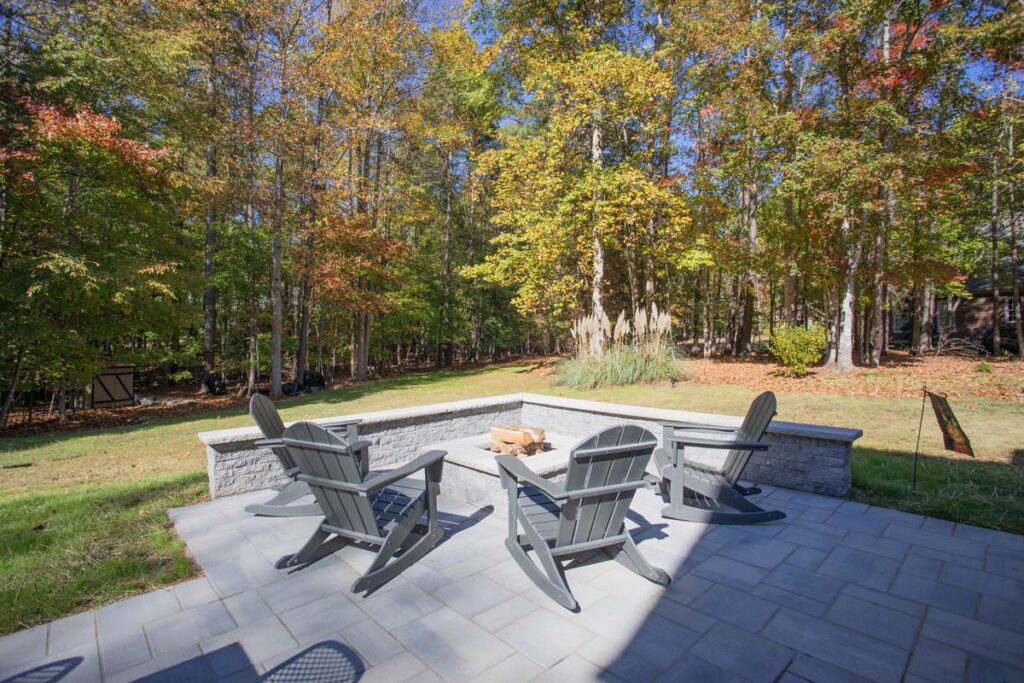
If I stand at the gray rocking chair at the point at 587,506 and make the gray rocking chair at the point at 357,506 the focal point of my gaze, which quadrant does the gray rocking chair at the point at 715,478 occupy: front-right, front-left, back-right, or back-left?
back-right

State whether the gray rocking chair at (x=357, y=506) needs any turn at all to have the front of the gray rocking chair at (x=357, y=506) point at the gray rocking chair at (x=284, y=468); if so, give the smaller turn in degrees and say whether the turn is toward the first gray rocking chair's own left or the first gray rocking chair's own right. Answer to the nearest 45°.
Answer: approximately 90° to the first gray rocking chair's own left

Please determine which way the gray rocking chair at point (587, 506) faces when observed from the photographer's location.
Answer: facing away from the viewer and to the left of the viewer

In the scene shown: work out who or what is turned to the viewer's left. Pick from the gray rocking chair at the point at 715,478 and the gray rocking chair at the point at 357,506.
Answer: the gray rocking chair at the point at 715,478

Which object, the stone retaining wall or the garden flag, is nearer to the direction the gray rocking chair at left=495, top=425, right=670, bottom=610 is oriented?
the stone retaining wall

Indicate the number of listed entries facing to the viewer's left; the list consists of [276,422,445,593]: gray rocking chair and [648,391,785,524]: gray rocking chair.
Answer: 1

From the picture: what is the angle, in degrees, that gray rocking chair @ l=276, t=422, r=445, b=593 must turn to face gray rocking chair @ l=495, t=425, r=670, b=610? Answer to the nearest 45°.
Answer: approximately 90° to its right

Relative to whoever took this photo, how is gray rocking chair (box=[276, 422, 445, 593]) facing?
facing away from the viewer and to the right of the viewer

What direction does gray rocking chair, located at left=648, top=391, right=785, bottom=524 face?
to the viewer's left

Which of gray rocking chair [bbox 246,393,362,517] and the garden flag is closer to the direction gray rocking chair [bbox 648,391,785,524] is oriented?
the gray rocking chair
